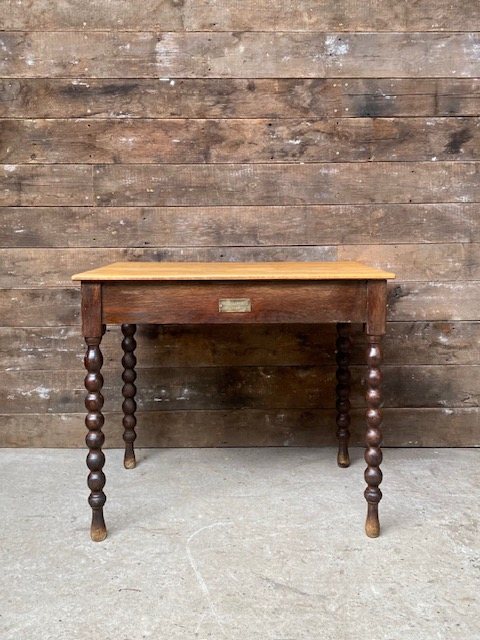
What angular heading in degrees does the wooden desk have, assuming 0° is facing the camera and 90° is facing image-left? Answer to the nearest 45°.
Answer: approximately 0°
